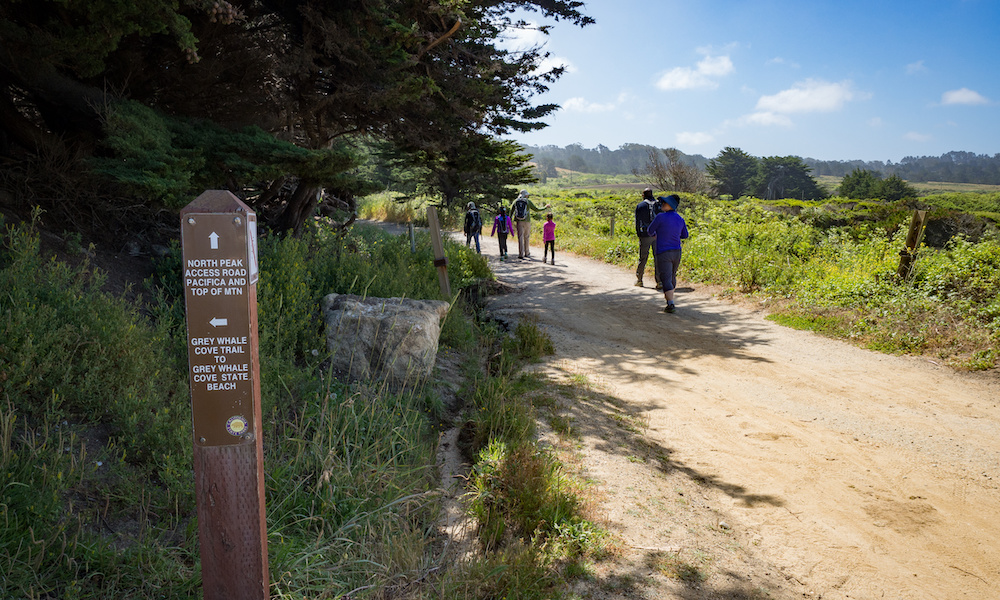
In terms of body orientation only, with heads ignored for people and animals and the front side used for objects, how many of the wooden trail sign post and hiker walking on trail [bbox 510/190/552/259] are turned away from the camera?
1

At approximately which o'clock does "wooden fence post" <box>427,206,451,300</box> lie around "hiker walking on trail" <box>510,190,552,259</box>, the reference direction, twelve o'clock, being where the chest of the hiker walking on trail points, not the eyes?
The wooden fence post is roughly at 6 o'clock from the hiker walking on trail.

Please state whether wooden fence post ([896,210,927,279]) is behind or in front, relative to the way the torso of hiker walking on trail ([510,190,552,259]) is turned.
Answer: behind

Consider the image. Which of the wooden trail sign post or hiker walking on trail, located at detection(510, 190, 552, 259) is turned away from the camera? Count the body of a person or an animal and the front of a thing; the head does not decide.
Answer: the hiker walking on trail

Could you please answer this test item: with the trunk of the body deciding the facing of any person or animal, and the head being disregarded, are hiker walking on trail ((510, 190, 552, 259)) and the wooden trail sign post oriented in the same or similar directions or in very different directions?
very different directions

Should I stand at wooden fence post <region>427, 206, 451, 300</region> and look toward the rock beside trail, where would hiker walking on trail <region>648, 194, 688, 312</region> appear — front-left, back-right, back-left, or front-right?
back-left

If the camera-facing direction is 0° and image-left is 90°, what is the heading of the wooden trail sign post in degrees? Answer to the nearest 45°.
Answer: approximately 0°

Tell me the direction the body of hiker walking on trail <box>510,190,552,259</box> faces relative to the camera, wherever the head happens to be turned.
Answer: away from the camera
